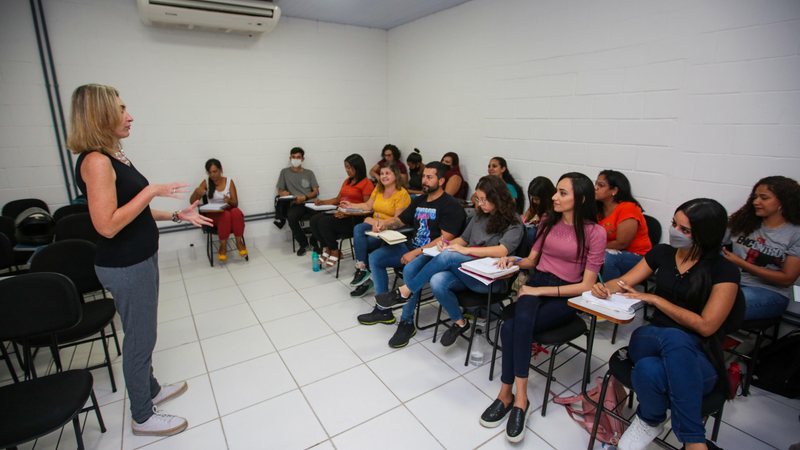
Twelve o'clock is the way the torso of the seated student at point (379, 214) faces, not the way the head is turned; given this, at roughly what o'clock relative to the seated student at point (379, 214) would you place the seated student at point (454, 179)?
the seated student at point (454, 179) is roughly at 6 o'clock from the seated student at point (379, 214).

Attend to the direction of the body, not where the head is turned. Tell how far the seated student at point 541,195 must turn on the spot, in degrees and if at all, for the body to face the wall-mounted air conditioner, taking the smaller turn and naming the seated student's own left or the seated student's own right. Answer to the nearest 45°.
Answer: approximately 45° to the seated student's own right

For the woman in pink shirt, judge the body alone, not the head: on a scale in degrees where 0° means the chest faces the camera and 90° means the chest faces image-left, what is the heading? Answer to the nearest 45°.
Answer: approximately 45°

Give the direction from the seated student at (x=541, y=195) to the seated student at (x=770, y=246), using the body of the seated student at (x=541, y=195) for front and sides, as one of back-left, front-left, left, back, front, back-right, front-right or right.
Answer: back-left

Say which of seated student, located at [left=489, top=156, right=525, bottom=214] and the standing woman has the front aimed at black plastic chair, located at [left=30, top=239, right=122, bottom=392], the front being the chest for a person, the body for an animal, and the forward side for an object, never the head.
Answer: the seated student

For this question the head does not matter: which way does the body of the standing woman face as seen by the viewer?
to the viewer's right

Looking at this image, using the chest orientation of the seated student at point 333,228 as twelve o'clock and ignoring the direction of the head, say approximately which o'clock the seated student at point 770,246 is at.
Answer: the seated student at point 770,246 is roughly at 9 o'clock from the seated student at point 333,228.

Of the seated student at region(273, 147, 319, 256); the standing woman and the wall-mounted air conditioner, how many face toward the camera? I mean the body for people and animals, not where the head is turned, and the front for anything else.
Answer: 2

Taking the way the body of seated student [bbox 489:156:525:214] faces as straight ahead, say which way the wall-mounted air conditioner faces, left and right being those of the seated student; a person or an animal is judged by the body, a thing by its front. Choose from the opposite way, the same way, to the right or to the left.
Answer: to the left
